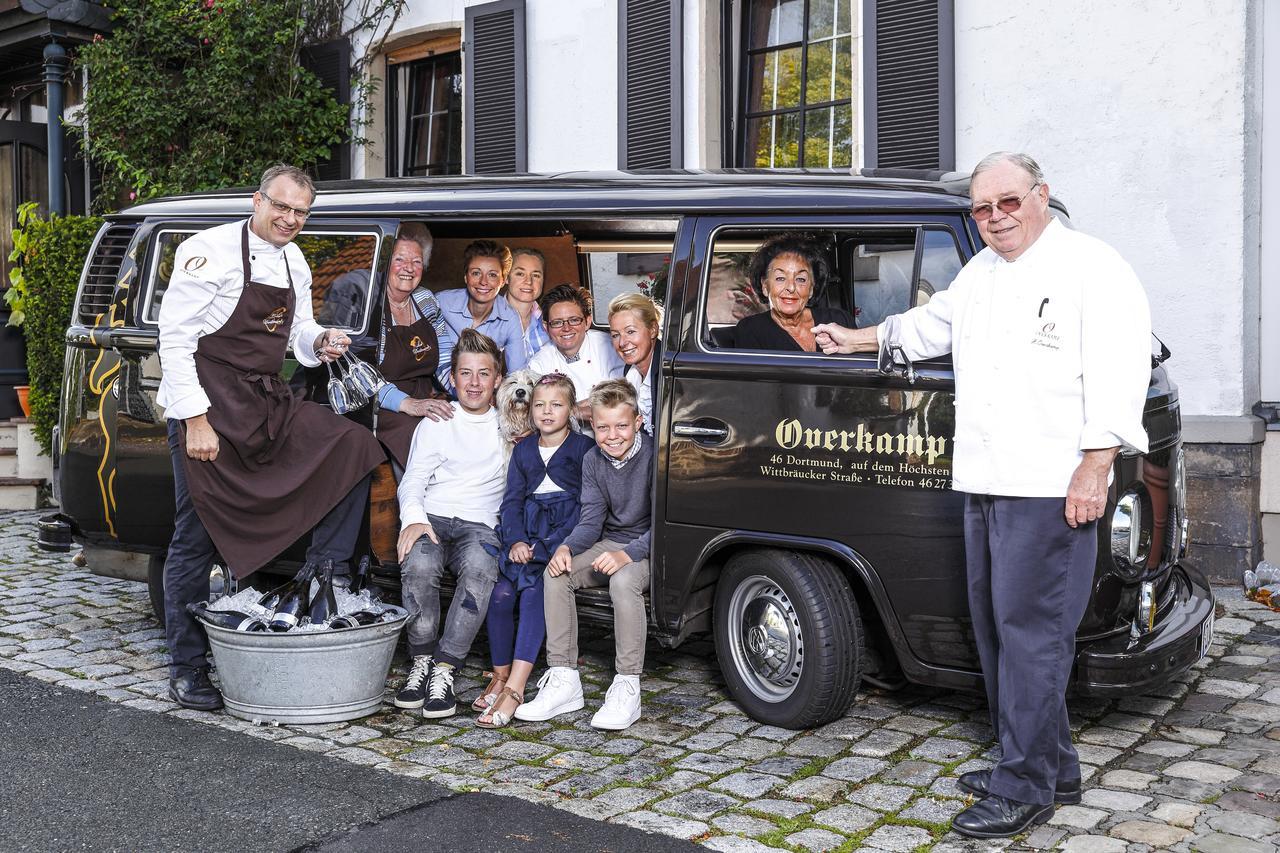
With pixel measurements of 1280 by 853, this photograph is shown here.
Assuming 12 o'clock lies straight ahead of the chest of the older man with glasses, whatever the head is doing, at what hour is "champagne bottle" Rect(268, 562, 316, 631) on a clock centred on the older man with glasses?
The champagne bottle is roughly at 2 o'clock from the older man with glasses.

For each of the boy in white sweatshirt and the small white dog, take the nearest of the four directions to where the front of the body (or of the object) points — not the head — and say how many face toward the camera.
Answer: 2

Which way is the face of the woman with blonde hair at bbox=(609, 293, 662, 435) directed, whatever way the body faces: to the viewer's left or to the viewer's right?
to the viewer's left

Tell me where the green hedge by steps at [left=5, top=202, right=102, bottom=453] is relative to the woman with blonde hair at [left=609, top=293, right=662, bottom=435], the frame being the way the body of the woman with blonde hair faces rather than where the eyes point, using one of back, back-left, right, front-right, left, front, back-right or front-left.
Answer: right

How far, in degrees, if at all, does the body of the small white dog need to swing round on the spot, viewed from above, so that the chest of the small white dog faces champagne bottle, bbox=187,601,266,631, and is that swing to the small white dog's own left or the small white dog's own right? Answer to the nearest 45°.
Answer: approximately 45° to the small white dog's own right

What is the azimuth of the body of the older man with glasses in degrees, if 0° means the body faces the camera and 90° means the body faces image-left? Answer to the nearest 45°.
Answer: approximately 45°

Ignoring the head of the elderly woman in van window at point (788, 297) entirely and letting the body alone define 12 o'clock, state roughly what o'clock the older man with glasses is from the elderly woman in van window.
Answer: The older man with glasses is roughly at 11 o'clock from the elderly woman in van window.
